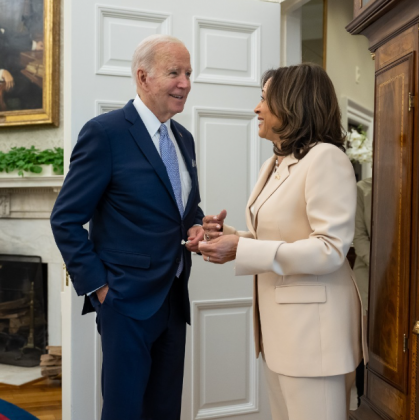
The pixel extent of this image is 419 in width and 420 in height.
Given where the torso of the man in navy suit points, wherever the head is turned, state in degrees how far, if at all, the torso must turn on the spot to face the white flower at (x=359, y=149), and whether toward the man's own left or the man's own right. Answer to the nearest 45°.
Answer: approximately 90° to the man's own left

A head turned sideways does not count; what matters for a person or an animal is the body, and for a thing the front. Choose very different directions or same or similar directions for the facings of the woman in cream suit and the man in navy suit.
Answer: very different directions

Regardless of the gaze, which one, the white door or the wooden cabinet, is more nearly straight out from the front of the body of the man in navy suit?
the wooden cabinet

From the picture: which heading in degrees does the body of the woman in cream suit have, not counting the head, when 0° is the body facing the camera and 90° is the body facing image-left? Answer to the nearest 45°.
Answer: approximately 90°

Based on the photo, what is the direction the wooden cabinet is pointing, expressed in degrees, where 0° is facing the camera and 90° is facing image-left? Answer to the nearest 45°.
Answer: approximately 45°

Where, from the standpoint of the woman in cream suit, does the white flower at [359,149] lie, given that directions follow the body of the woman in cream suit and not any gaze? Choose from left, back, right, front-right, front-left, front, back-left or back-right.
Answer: right

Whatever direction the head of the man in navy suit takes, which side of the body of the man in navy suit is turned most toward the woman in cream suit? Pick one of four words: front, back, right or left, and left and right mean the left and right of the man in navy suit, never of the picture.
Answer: front

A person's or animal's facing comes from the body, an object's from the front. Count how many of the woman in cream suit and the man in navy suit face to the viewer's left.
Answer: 1

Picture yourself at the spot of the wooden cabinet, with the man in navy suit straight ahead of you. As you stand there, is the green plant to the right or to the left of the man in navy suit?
right

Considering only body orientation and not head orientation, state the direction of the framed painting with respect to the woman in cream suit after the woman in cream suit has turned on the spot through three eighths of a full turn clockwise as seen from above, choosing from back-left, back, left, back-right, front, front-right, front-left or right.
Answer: left

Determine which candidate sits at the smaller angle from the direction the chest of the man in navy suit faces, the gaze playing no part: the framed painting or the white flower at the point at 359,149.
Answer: the white flower

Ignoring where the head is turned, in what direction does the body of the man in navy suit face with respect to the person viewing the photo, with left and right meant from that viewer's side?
facing the viewer and to the right of the viewer

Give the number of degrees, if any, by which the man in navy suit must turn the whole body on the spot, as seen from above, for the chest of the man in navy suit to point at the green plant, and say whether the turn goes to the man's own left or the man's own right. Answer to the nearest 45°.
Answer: approximately 135° to the man's own left

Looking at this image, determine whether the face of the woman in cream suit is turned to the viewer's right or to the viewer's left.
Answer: to the viewer's left
